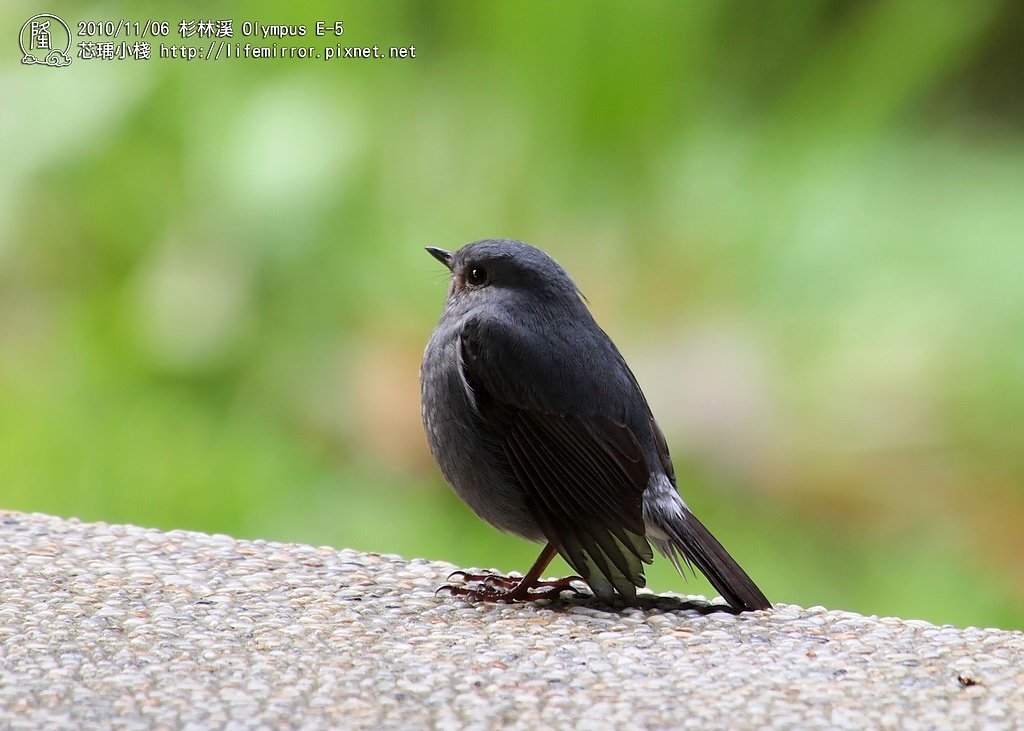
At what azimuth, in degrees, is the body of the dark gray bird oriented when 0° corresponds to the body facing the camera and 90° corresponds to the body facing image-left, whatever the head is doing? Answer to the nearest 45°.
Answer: approximately 90°
